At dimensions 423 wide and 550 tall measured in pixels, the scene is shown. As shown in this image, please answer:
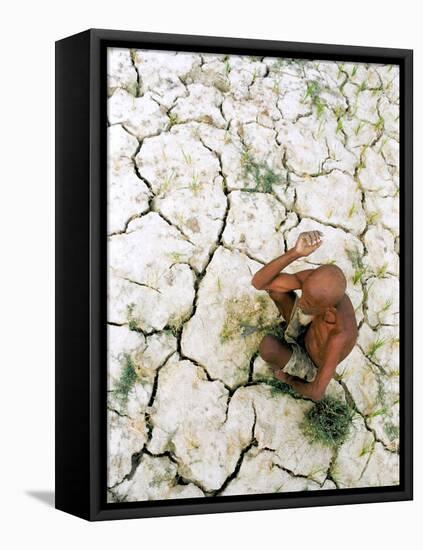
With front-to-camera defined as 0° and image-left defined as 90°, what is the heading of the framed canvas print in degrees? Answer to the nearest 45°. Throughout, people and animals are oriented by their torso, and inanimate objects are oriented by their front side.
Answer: approximately 315°
